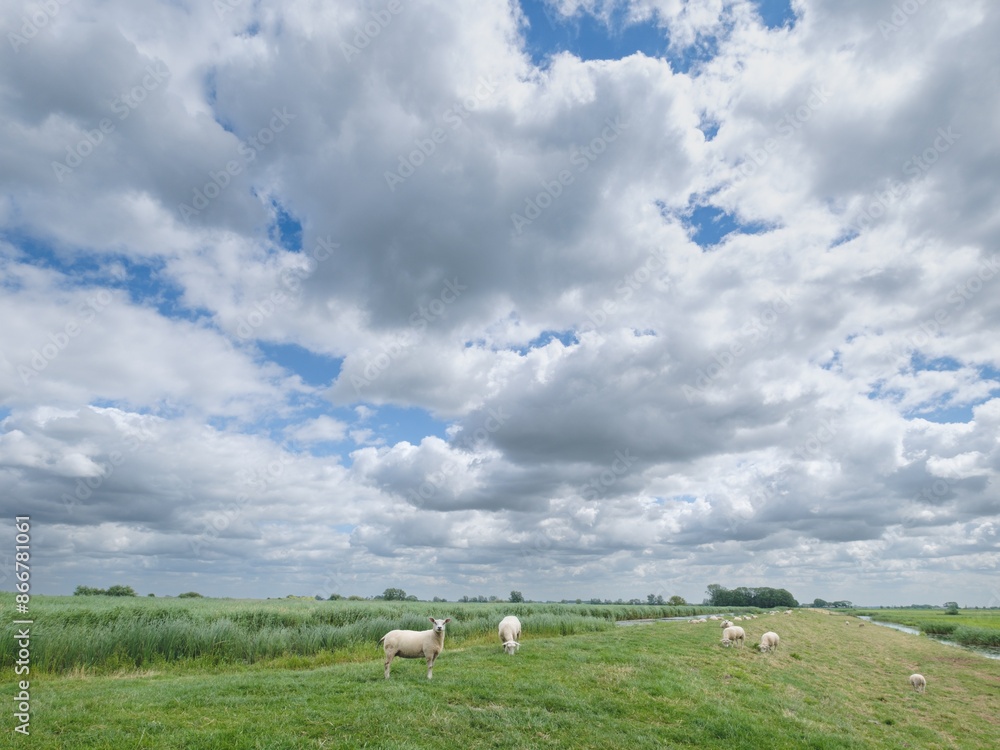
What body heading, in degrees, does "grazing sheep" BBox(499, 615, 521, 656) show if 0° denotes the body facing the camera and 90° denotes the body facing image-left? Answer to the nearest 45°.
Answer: approximately 0°

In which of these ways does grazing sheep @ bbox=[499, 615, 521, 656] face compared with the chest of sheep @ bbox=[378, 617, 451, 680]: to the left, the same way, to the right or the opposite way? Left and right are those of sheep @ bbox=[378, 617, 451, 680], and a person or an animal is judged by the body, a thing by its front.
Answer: to the right

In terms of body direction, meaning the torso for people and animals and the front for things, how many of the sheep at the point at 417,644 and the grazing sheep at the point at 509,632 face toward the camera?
1

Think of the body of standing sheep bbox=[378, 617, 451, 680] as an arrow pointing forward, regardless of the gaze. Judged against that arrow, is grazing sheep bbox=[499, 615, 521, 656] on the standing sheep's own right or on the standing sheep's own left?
on the standing sheep's own left

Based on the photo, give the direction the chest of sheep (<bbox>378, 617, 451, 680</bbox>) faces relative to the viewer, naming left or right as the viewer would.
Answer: facing to the right of the viewer
